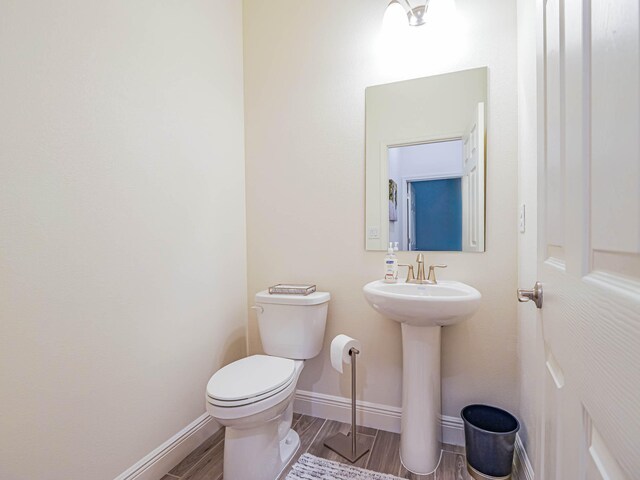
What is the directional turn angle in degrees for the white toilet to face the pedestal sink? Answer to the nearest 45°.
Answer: approximately 135° to its left

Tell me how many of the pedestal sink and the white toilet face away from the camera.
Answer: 0

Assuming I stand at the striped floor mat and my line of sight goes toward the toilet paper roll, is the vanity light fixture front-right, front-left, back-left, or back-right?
front-right

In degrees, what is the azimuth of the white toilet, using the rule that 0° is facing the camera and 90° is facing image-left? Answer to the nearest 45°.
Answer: approximately 45°

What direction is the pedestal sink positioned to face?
toward the camera

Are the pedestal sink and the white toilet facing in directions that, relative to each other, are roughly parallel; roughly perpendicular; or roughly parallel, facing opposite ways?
roughly parallel
